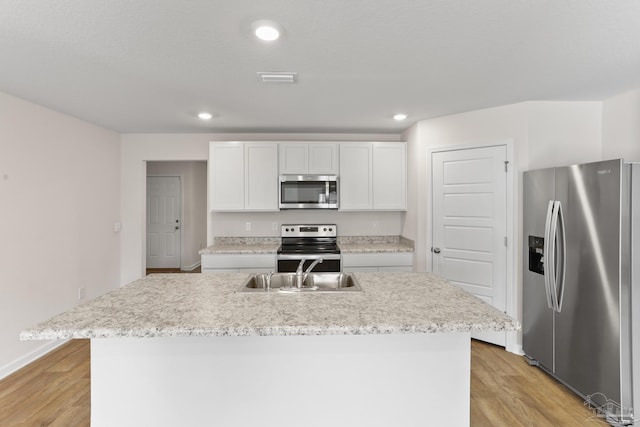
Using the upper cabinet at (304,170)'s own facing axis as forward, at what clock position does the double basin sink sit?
The double basin sink is roughly at 12 o'clock from the upper cabinet.

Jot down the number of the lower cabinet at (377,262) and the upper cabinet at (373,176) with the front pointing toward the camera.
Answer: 2

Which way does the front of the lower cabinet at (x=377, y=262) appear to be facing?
toward the camera

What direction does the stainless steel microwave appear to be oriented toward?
toward the camera

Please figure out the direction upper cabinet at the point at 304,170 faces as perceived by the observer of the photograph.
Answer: facing the viewer

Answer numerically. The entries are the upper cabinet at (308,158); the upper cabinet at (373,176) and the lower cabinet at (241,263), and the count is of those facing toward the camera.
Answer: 3

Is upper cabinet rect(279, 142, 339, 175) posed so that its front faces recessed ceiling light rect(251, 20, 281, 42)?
yes

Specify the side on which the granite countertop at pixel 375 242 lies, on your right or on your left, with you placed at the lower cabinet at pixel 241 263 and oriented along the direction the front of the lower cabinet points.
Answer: on your left

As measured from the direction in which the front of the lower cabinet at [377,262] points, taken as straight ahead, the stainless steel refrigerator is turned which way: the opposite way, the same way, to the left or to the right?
to the right

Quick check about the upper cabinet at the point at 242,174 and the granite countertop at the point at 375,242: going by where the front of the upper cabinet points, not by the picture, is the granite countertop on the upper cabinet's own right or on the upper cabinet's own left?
on the upper cabinet's own left

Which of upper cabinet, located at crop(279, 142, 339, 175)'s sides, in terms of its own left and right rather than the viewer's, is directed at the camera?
front
